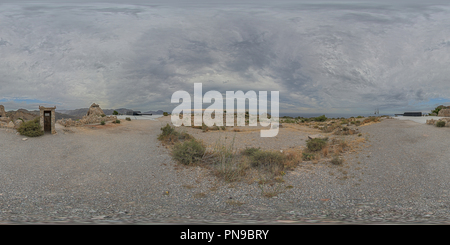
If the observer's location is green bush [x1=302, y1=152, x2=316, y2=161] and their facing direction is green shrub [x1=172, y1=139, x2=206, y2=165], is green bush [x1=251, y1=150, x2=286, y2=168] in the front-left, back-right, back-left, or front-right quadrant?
front-right

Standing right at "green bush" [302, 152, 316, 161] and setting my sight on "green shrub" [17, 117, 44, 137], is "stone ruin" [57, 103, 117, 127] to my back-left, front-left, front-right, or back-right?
front-right

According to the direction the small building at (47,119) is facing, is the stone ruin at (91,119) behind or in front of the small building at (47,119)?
behind

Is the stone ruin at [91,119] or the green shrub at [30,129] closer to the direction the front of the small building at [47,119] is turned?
the green shrub

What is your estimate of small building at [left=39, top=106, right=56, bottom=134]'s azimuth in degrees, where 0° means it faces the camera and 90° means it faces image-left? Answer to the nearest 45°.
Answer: approximately 0°

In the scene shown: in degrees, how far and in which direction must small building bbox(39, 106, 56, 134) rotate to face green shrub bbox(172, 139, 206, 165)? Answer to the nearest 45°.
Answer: approximately 45° to its left

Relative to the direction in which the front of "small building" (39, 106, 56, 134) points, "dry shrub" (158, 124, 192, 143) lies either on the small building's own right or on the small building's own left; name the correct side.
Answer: on the small building's own left

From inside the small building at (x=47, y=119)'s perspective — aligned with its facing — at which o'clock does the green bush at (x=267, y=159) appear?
The green bush is roughly at 11 o'clock from the small building.

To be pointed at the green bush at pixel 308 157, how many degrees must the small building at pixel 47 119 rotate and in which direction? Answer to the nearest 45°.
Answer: approximately 45° to its left
